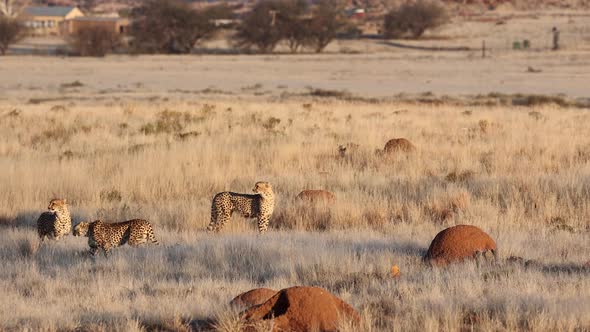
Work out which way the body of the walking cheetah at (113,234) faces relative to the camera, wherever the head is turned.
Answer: to the viewer's left

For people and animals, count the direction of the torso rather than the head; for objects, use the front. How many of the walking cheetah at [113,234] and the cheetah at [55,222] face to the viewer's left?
1

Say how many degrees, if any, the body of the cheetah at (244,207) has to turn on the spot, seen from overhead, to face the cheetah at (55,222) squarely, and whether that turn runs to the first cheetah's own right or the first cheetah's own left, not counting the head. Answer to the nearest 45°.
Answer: approximately 180°

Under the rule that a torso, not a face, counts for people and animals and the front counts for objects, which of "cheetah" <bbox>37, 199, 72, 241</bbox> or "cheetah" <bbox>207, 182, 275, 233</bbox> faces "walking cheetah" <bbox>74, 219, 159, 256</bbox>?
"cheetah" <bbox>37, 199, 72, 241</bbox>

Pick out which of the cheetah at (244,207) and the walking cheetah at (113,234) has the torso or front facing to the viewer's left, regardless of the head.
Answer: the walking cheetah

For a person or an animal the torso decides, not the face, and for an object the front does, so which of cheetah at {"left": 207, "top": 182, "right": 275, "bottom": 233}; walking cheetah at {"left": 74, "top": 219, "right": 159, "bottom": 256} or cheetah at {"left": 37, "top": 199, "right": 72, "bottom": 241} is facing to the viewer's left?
the walking cheetah

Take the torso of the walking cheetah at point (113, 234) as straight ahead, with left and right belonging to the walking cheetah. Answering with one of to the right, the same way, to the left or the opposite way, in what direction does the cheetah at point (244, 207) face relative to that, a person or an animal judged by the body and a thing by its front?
the opposite way

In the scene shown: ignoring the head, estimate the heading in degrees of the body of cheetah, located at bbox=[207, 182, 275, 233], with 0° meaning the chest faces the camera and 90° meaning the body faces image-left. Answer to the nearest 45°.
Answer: approximately 270°

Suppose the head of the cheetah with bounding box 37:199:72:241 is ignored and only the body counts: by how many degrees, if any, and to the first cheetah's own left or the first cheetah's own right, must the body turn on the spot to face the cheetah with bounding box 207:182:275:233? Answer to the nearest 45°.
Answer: approximately 45° to the first cheetah's own left

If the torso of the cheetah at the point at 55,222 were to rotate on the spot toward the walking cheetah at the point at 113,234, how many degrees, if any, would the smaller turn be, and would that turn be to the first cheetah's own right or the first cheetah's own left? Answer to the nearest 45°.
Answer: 0° — it already faces it

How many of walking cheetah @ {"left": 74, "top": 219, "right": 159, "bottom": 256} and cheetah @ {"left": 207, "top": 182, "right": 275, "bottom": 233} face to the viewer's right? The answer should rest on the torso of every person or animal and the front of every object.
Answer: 1
